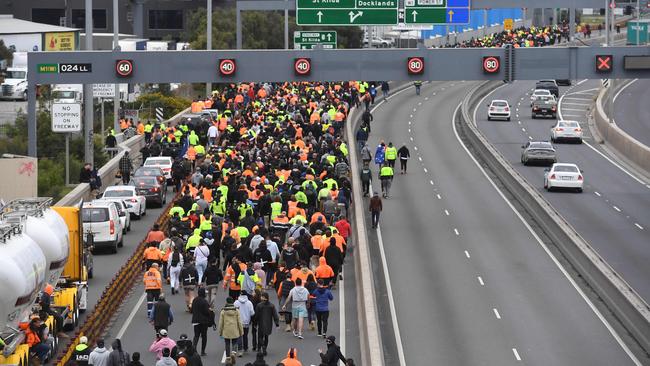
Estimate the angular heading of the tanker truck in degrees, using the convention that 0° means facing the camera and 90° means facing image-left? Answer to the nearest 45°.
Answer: approximately 225°

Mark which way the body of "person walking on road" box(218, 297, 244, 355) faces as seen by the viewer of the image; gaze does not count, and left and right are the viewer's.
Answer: facing away from the viewer

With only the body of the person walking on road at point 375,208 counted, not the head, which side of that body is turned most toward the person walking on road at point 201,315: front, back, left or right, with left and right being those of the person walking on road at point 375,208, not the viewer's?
back

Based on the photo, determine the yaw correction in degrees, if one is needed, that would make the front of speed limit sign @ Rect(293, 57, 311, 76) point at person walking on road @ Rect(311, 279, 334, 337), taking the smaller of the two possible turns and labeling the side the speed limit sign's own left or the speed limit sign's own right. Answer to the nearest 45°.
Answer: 0° — it already faces them

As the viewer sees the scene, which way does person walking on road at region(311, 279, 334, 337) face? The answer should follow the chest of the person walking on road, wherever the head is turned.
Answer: away from the camera

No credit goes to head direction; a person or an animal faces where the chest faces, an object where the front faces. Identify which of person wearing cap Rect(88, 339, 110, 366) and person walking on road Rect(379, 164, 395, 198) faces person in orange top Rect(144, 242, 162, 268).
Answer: the person wearing cap

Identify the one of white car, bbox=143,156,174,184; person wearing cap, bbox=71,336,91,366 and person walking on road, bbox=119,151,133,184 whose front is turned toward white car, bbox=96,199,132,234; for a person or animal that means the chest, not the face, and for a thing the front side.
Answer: the person wearing cap

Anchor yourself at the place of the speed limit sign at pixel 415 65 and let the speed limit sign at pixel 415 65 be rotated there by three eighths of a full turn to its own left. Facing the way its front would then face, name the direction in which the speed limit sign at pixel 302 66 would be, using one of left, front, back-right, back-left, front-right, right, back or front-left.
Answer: back-left

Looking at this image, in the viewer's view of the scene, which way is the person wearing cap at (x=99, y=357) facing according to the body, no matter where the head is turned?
away from the camera

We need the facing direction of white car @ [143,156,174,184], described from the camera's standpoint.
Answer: facing away from the viewer

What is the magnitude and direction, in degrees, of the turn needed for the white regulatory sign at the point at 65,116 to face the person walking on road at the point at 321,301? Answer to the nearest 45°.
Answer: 0° — it already faces them

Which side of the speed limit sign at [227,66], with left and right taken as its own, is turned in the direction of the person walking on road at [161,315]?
front

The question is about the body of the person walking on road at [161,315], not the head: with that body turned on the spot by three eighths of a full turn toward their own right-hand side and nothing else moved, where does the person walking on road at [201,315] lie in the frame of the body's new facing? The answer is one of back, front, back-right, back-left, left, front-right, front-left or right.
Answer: front

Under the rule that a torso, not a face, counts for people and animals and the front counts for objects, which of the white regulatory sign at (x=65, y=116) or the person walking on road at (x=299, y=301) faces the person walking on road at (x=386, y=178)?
the person walking on road at (x=299, y=301)

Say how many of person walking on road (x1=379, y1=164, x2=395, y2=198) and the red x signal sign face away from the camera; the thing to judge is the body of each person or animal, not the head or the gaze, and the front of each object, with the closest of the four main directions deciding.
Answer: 1

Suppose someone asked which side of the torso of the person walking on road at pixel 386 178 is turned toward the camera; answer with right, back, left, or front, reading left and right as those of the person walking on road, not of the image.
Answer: back

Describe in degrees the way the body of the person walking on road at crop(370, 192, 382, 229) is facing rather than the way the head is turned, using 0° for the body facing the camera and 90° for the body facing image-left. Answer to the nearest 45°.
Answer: approximately 180°
